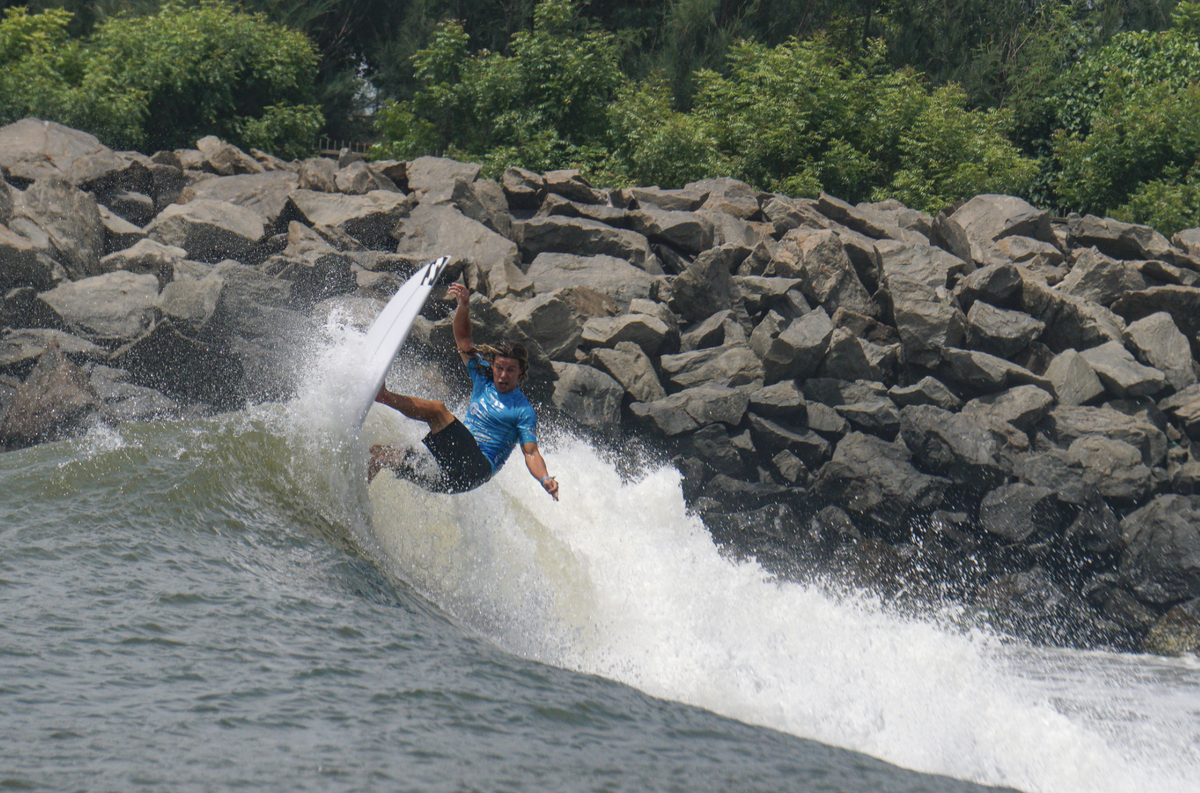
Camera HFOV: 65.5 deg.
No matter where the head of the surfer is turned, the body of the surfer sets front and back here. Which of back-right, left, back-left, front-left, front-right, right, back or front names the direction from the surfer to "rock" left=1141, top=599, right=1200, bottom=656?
back-left

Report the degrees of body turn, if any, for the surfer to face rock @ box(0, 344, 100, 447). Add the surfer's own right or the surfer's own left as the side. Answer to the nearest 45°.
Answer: approximately 90° to the surfer's own right

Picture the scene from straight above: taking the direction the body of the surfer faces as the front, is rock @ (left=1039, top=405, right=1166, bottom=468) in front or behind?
behind

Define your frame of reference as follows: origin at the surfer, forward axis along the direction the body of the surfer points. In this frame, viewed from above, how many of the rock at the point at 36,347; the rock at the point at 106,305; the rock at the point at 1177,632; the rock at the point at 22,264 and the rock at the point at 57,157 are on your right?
4

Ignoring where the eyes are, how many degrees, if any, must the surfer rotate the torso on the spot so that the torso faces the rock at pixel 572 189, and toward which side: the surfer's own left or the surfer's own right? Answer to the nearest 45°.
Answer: approximately 135° to the surfer's own right

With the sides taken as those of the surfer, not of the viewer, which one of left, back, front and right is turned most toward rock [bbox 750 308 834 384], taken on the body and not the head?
back

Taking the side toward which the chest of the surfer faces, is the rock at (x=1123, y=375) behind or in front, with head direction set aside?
behind

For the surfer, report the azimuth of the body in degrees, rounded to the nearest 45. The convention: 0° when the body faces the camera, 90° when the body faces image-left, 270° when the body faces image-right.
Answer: approximately 45°

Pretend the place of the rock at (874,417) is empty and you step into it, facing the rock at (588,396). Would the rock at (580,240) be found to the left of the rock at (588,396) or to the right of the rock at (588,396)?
right

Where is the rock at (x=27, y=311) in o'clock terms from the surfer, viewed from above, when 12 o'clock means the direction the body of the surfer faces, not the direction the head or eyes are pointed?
The rock is roughly at 3 o'clock from the surfer.

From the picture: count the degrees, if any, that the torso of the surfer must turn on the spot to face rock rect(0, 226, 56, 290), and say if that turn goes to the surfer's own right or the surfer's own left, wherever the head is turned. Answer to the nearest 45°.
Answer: approximately 90° to the surfer's own right

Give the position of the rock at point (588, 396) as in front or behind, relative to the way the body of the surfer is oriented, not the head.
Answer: behind

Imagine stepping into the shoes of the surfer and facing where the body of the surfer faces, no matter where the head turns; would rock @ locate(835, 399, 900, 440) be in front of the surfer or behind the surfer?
behind
